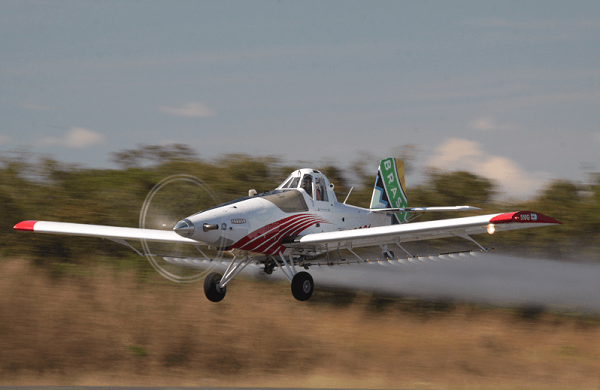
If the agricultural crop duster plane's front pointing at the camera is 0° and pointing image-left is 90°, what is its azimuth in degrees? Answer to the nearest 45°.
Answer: approximately 45°
